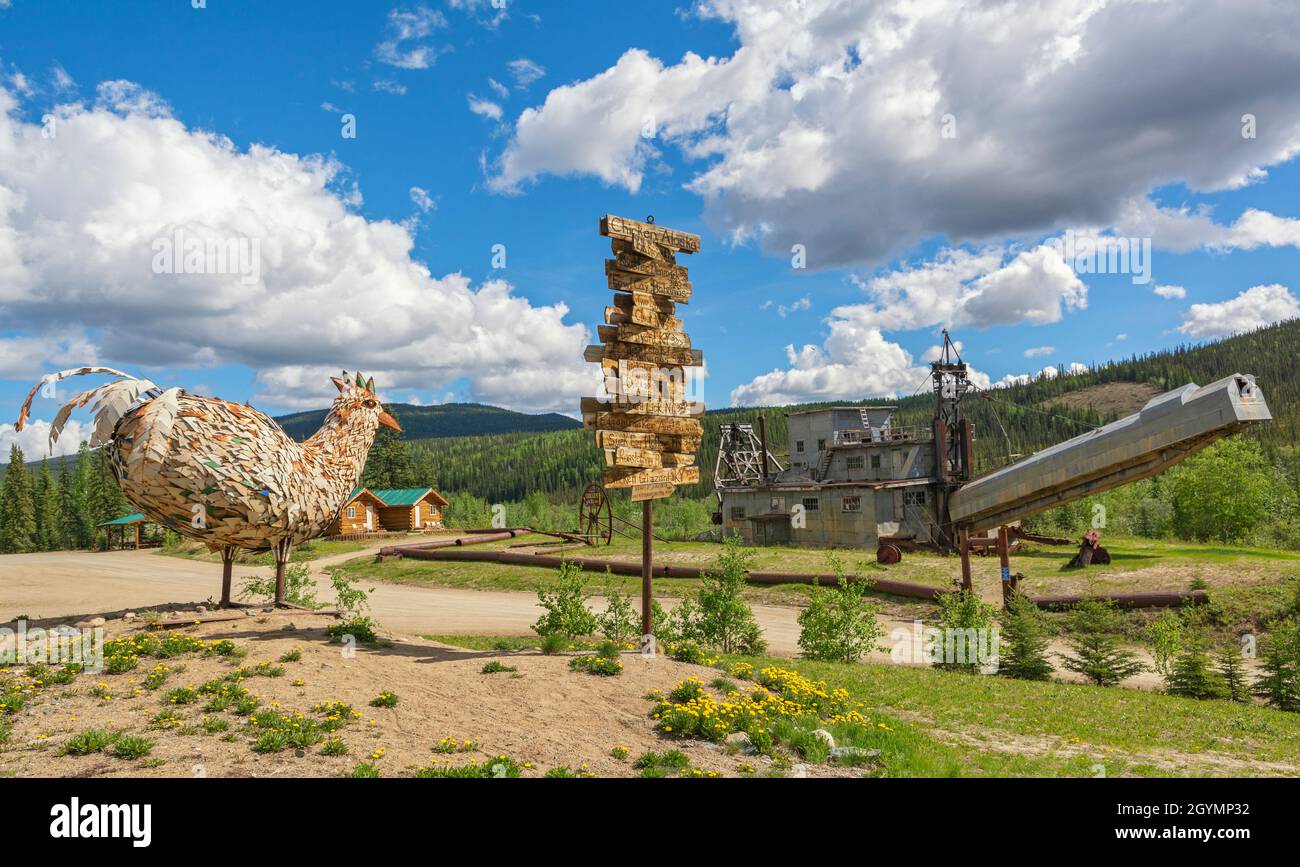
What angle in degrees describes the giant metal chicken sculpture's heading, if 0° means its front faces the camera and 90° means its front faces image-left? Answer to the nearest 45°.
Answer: approximately 270°

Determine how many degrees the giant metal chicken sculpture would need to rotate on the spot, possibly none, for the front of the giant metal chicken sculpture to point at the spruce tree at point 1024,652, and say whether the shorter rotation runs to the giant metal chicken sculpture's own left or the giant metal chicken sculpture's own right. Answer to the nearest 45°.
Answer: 0° — it already faces it

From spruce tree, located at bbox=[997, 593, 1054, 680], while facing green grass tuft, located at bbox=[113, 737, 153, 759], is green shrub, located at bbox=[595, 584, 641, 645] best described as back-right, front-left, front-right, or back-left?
front-right

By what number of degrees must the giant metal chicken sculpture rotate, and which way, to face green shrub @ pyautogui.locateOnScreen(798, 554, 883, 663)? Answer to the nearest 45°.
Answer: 0° — it already faces it

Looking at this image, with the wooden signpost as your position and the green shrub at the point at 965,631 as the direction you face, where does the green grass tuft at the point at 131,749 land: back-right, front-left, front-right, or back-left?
back-right

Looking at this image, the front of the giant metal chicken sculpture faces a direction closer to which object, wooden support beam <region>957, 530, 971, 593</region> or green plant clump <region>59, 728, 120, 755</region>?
the wooden support beam

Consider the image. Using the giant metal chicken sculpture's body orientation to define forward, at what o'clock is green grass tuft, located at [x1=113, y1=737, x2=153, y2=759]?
The green grass tuft is roughly at 3 o'clock from the giant metal chicken sculpture.

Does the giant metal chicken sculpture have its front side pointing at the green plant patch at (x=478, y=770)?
no

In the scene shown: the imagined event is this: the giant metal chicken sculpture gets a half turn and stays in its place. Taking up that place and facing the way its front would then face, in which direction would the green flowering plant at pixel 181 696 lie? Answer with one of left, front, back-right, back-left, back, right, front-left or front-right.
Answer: left

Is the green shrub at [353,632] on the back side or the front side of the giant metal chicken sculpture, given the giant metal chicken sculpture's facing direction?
on the front side

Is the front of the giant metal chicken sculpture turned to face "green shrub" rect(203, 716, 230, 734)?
no

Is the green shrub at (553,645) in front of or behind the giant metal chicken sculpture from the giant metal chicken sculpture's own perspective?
in front

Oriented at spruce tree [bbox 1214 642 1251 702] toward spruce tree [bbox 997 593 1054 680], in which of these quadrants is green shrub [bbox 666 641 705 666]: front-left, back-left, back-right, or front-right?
front-left

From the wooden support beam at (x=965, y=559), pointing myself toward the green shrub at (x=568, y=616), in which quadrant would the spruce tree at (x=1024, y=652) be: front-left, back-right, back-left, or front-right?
front-left

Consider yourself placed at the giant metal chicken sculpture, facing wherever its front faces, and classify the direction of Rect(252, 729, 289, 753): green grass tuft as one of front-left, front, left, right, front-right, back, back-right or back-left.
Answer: right
